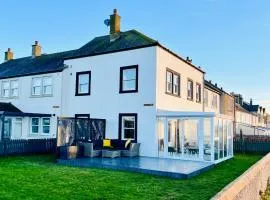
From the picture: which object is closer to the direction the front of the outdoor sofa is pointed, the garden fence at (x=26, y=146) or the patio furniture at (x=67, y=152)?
the patio furniture

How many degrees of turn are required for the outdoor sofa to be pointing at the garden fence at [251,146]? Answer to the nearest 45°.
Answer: approximately 135° to its left

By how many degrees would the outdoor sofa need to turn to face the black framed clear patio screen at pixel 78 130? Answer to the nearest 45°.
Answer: approximately 90° to its right

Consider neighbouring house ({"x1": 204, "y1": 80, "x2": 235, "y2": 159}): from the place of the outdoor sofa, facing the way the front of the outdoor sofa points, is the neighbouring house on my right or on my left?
on my left

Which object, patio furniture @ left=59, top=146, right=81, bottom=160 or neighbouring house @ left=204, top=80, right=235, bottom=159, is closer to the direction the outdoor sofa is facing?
the patio furniture

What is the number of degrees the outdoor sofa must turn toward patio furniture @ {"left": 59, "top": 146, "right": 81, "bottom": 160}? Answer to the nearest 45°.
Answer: approximately 45° to its right

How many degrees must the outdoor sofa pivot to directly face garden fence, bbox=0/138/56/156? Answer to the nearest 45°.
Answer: approximately 90° to its right

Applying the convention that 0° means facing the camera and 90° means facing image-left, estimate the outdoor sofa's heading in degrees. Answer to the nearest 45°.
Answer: approximately 0°
